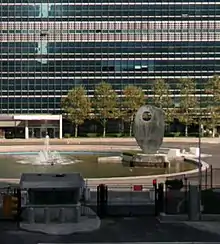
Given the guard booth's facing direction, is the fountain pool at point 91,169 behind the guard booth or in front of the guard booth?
behind

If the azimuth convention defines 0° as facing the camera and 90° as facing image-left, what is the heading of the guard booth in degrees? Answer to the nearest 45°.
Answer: approximately 0°

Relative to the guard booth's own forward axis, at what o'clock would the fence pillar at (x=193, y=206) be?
The fence pillar is roughly at 9 o'clock from the guard booth.

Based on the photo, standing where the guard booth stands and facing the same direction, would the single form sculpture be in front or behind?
behind
